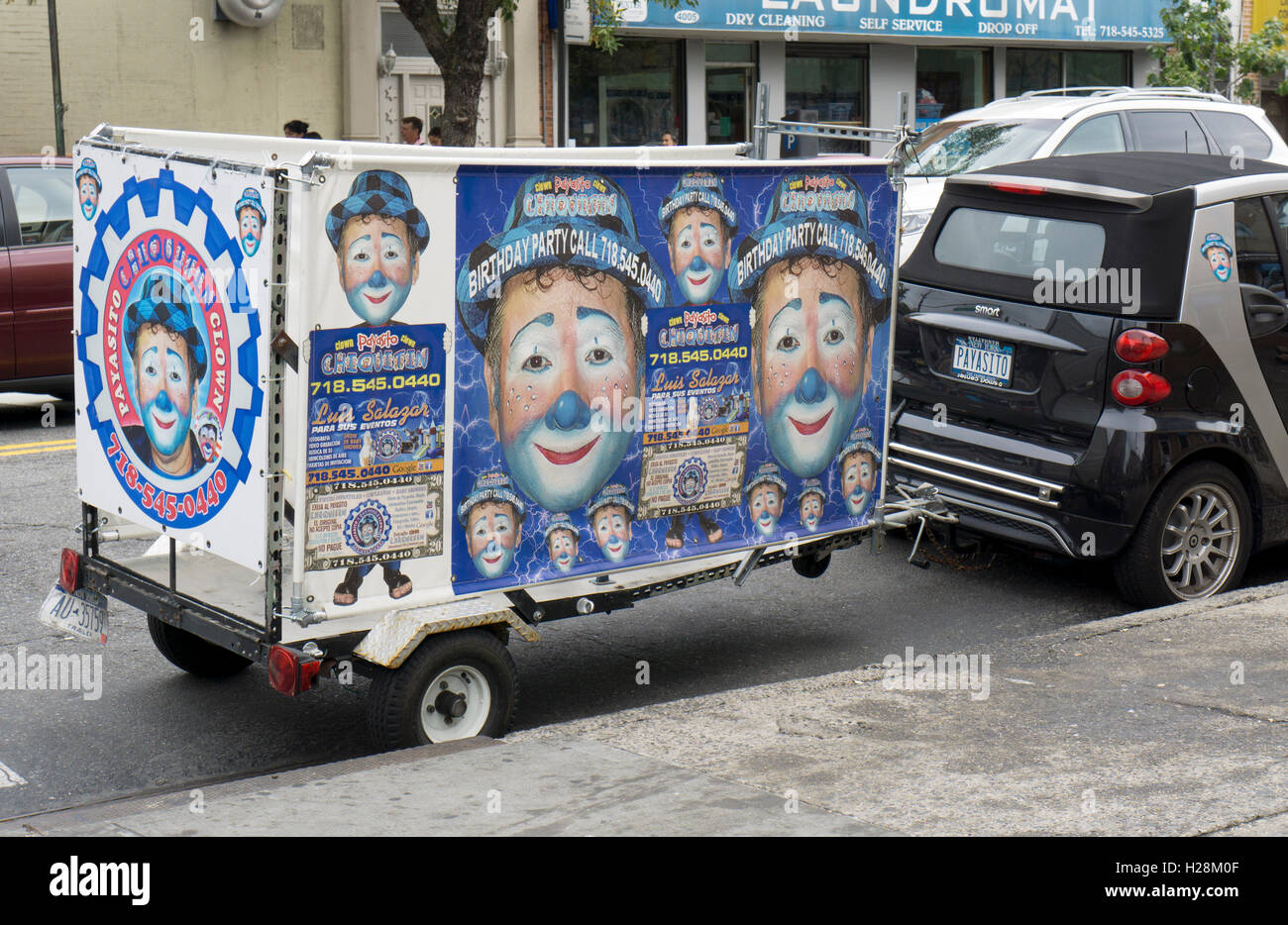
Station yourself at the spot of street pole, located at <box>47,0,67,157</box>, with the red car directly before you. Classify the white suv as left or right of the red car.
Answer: left

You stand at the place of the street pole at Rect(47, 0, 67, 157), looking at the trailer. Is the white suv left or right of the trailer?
left

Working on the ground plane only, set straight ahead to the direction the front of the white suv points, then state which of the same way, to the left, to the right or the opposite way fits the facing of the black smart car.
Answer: the opposite way

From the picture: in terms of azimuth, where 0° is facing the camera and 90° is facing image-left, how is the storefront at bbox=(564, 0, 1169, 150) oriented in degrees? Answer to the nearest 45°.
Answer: approximately 0°

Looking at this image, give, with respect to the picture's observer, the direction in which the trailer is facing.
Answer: facing away from the viewer and to the right of the viewer

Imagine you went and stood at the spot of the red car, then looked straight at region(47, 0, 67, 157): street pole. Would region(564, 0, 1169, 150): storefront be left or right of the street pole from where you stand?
right

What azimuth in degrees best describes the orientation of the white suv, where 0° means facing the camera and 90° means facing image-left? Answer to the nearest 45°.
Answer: approximately 45°

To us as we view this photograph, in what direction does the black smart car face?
facing away from the viewer and to the right of the viewer
